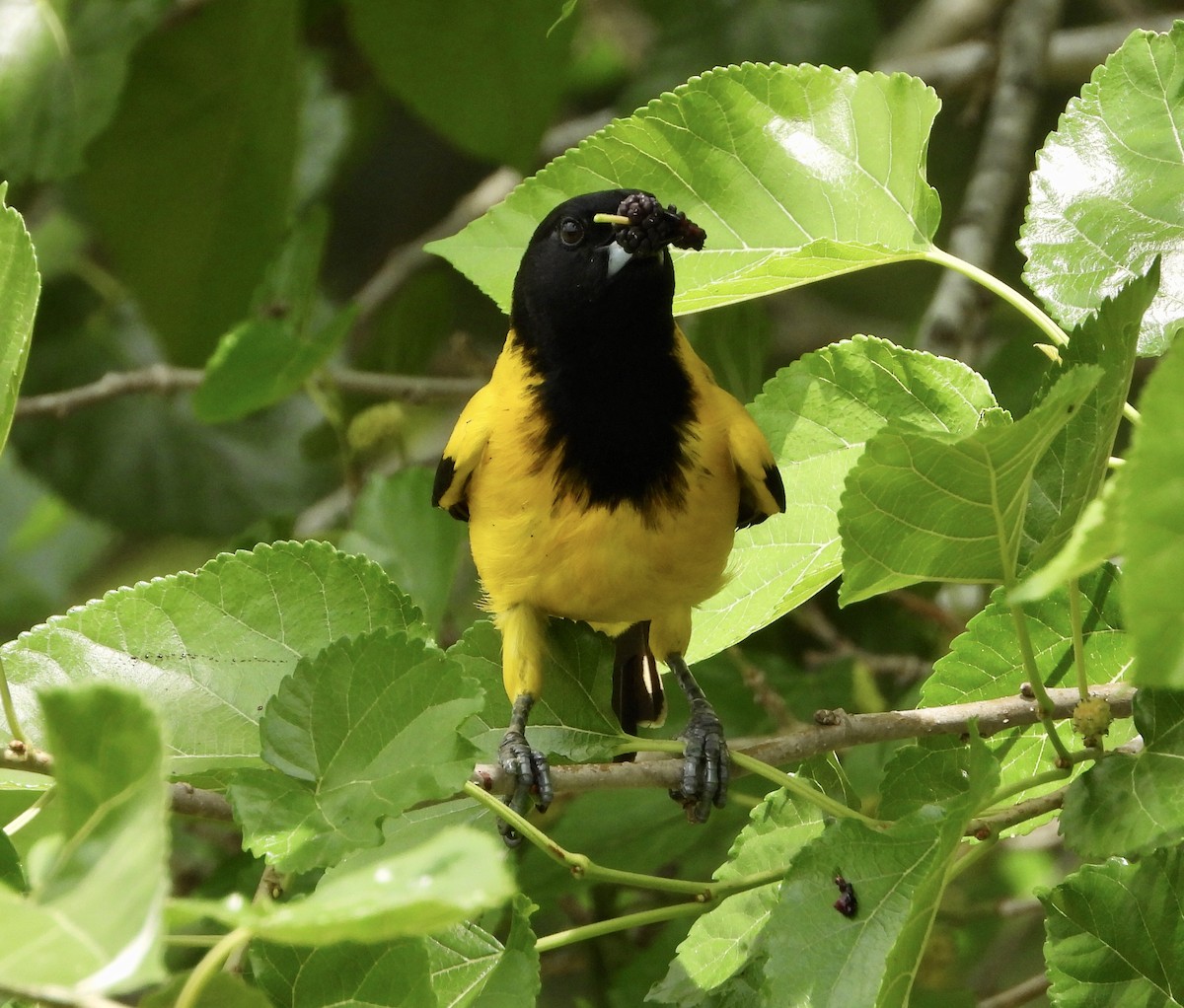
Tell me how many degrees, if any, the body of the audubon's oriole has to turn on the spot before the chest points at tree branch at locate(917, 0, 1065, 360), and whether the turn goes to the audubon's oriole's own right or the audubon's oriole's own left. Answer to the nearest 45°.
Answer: approximately 135° to the audubon's oriole's own left

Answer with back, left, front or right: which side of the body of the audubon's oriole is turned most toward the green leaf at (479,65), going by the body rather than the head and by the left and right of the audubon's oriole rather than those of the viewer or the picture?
back

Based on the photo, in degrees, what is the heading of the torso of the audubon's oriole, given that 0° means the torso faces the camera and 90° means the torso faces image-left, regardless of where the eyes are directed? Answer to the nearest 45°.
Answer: approximately 0°
